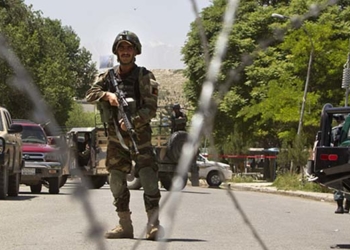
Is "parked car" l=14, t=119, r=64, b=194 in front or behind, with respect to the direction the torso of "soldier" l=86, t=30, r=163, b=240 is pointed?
behind

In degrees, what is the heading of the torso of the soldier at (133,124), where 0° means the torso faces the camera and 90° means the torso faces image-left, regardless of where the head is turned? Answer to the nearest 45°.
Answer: approximately 0°

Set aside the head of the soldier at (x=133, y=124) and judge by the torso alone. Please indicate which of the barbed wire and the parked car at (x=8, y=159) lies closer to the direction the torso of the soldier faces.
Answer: the barbed wire

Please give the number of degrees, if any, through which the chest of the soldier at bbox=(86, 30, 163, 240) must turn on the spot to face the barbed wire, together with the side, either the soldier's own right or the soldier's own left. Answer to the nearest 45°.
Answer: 0° — they already face it
